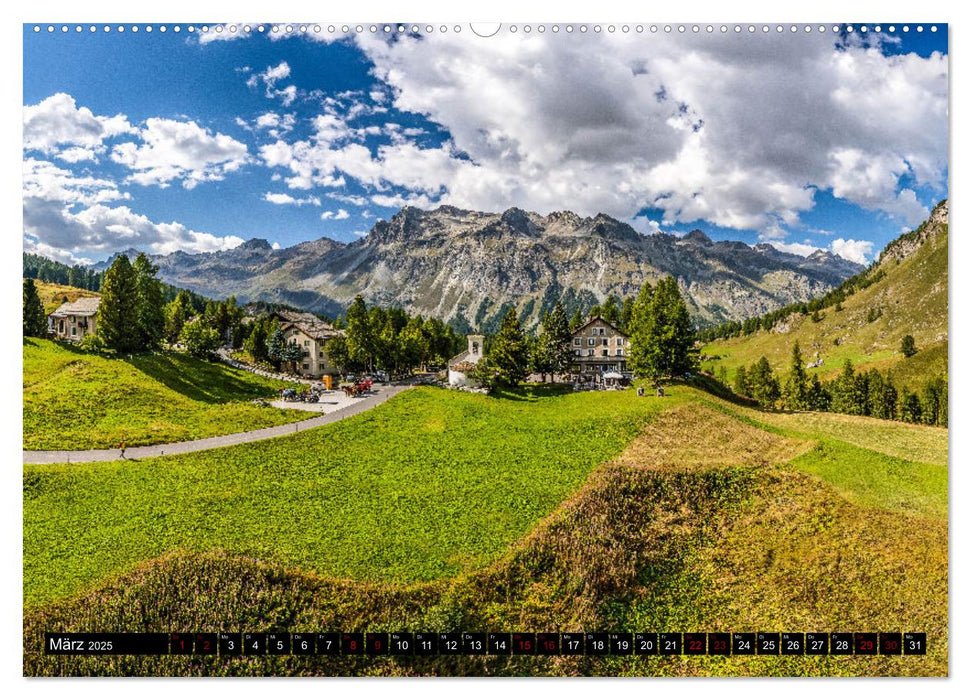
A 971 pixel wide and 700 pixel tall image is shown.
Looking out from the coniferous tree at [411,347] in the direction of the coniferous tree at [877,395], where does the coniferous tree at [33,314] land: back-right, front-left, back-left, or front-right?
back-right

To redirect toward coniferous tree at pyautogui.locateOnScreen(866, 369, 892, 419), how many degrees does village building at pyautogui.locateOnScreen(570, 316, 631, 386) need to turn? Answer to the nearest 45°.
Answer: approximately 135° to its left

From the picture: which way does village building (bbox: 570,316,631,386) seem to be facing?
toward the camera

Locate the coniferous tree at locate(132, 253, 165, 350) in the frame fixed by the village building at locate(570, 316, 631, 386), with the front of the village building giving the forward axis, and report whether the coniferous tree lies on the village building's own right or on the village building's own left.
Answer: on the village building's own right

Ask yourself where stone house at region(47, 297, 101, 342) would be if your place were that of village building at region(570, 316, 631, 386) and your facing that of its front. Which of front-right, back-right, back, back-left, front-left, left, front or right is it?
front-right

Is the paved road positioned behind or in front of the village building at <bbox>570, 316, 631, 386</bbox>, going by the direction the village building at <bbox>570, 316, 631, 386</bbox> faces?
in front
